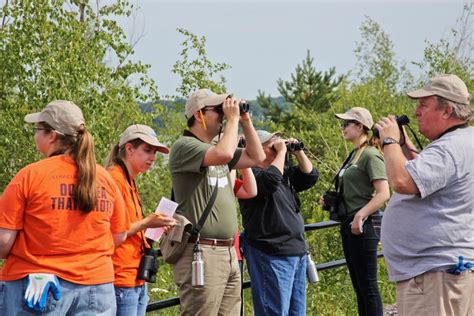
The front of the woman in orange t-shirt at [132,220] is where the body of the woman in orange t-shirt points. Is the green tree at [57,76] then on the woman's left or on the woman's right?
on the woman's left

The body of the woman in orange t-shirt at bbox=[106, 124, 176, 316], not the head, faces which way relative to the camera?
to the viewer's right

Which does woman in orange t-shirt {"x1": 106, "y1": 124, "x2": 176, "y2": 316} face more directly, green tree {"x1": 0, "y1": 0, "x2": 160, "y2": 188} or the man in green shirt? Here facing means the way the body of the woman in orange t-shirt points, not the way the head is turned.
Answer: the man in green shirt

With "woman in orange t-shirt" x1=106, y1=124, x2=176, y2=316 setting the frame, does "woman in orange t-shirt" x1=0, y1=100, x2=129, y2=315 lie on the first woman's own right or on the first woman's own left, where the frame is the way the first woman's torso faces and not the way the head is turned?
on the first woman's own right

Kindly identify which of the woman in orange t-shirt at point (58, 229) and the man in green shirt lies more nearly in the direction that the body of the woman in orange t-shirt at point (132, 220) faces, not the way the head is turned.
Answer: the man in green shirt

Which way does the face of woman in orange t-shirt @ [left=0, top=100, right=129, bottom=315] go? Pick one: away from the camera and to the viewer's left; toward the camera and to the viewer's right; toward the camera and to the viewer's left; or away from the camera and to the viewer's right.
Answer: away from the camera and to the viewer's left

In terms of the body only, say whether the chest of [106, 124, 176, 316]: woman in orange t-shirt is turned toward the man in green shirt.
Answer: yes
